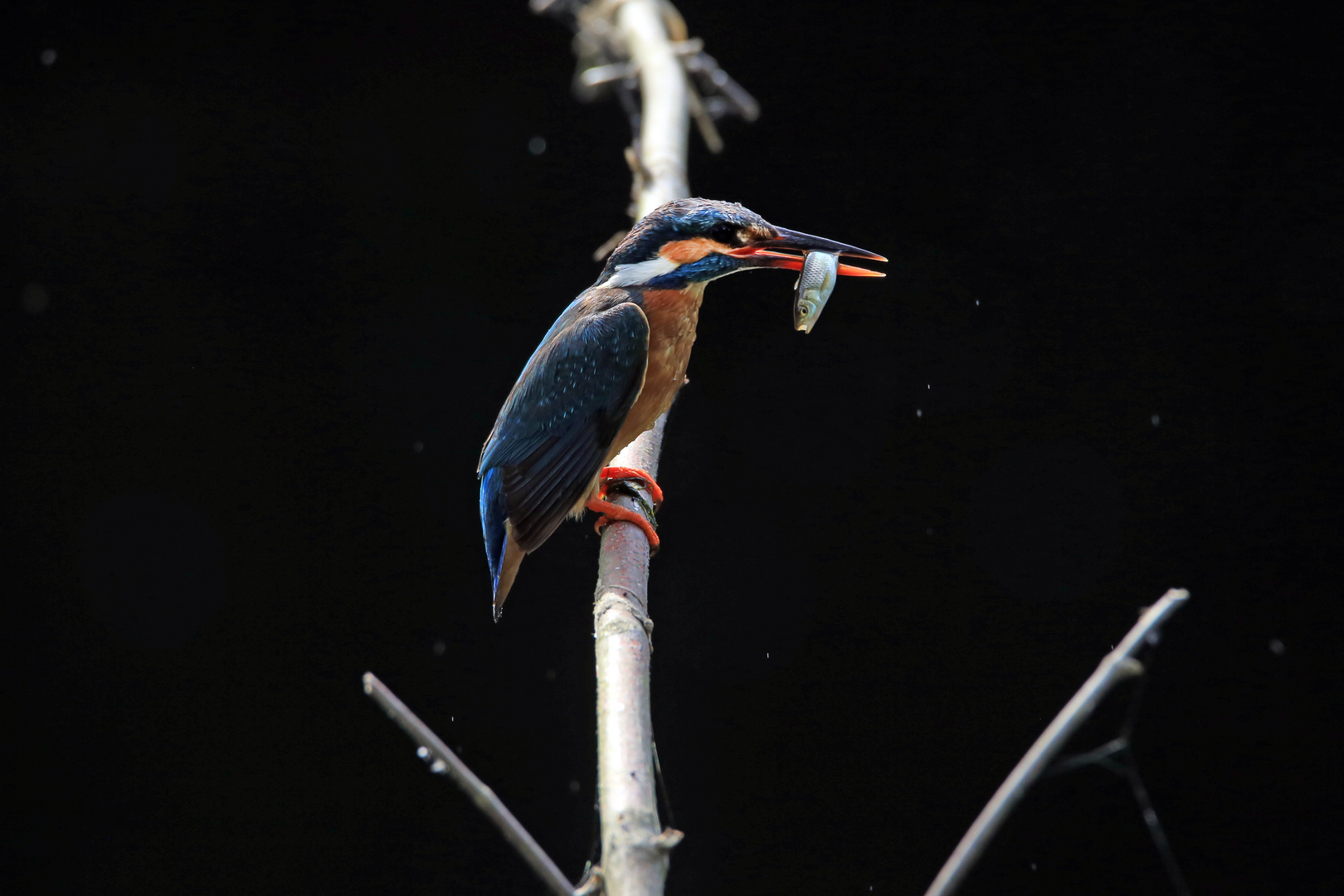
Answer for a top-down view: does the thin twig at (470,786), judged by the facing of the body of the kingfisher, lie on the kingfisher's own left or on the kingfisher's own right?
on the kingfisher's own right

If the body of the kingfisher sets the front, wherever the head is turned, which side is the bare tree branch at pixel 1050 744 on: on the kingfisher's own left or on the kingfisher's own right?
on the kingfisher's own right

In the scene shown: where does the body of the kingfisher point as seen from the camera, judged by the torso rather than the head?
to the viewer's right
